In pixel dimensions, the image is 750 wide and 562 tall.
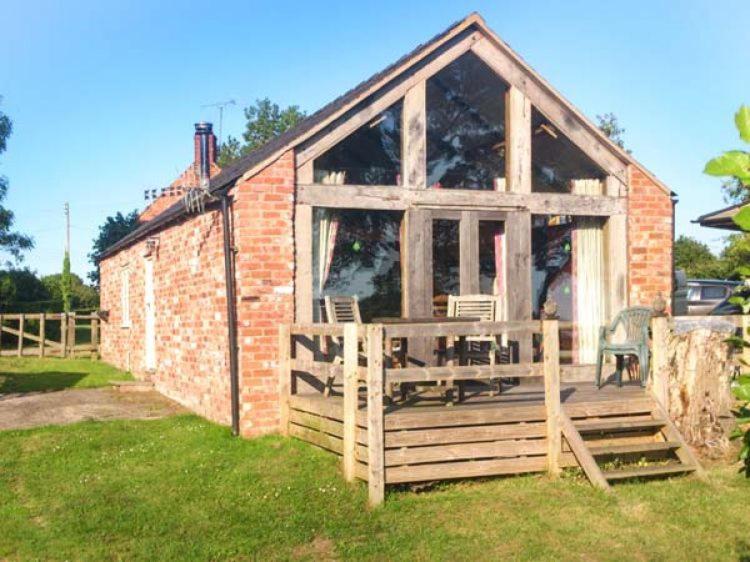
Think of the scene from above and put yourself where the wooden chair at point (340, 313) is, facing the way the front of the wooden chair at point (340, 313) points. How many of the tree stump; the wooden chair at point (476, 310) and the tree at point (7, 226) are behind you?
1

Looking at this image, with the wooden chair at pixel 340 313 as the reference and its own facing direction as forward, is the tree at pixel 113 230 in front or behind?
behind

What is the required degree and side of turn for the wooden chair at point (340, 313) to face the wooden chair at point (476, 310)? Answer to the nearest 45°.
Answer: approximately 45° to its left

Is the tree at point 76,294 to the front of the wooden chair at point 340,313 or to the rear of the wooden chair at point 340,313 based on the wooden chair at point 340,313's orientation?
to the rear

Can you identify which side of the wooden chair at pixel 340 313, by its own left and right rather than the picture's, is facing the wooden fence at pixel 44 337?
back

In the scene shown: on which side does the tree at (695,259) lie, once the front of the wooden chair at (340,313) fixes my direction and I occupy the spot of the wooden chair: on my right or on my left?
on my left

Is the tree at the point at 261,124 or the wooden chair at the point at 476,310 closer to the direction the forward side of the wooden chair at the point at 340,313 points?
the wooden chair

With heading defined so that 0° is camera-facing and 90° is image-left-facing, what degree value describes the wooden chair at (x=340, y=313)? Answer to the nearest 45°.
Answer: approximately 315°

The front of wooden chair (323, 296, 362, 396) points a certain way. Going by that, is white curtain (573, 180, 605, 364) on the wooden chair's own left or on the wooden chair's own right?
on the wooden chair's own left

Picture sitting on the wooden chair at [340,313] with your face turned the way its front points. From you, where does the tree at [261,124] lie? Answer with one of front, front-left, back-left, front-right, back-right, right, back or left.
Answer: back-left
